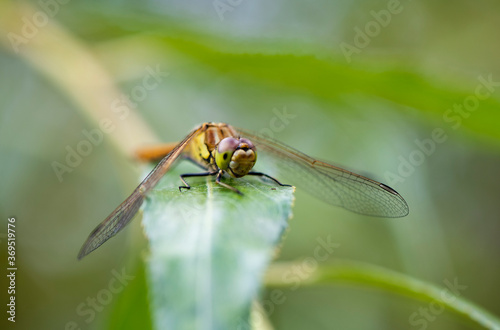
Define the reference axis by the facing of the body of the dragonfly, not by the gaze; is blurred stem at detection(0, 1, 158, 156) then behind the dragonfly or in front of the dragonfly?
behind

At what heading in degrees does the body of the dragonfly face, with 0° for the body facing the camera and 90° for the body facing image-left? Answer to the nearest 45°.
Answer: approximately 315°
